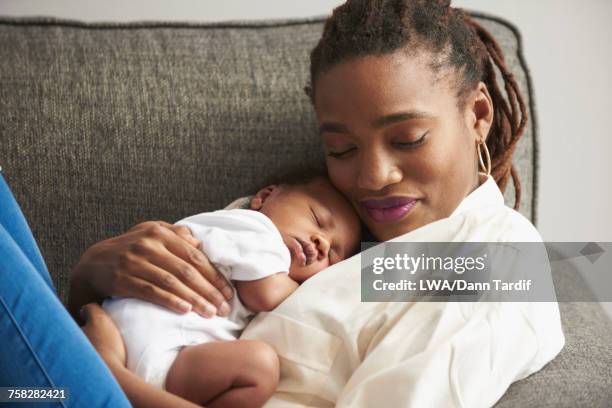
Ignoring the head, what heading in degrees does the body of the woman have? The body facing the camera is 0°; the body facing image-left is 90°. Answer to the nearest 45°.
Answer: approximately 45°

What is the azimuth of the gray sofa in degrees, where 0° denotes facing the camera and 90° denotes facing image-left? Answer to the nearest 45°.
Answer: approximately 0°
